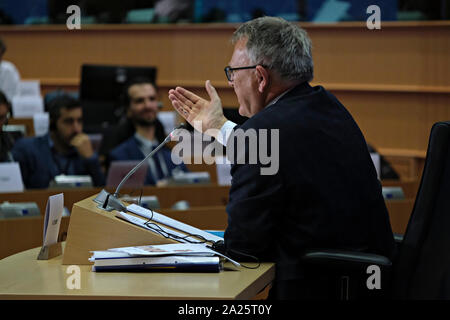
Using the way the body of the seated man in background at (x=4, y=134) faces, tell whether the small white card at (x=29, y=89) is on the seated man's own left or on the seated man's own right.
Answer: on the seated man's own left

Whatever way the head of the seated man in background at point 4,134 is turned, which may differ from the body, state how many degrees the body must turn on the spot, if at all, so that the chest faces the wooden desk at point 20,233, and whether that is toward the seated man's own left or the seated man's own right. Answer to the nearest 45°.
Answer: approximately 45° to the seated man's own right

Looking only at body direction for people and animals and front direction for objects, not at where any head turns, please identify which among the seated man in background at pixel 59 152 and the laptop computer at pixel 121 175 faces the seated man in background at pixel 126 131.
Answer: the laptop computer

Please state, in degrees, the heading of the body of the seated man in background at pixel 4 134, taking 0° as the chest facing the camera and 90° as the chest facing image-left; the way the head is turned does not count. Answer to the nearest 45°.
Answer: approximately 315°

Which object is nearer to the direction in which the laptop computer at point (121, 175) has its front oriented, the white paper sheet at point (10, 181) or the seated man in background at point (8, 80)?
the seated man in background

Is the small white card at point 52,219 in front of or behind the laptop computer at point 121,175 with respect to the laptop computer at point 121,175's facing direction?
behind

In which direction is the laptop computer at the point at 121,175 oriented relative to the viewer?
away from the camera

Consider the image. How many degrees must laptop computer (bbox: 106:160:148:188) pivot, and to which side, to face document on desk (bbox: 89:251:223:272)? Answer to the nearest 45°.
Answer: approximately 180°

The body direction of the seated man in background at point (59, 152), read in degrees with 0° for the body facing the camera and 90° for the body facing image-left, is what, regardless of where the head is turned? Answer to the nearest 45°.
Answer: approximately 315°

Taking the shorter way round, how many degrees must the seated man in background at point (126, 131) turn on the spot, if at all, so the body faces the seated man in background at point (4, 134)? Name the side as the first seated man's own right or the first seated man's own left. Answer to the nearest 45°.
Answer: approximately 90° to the first seated man's own right
